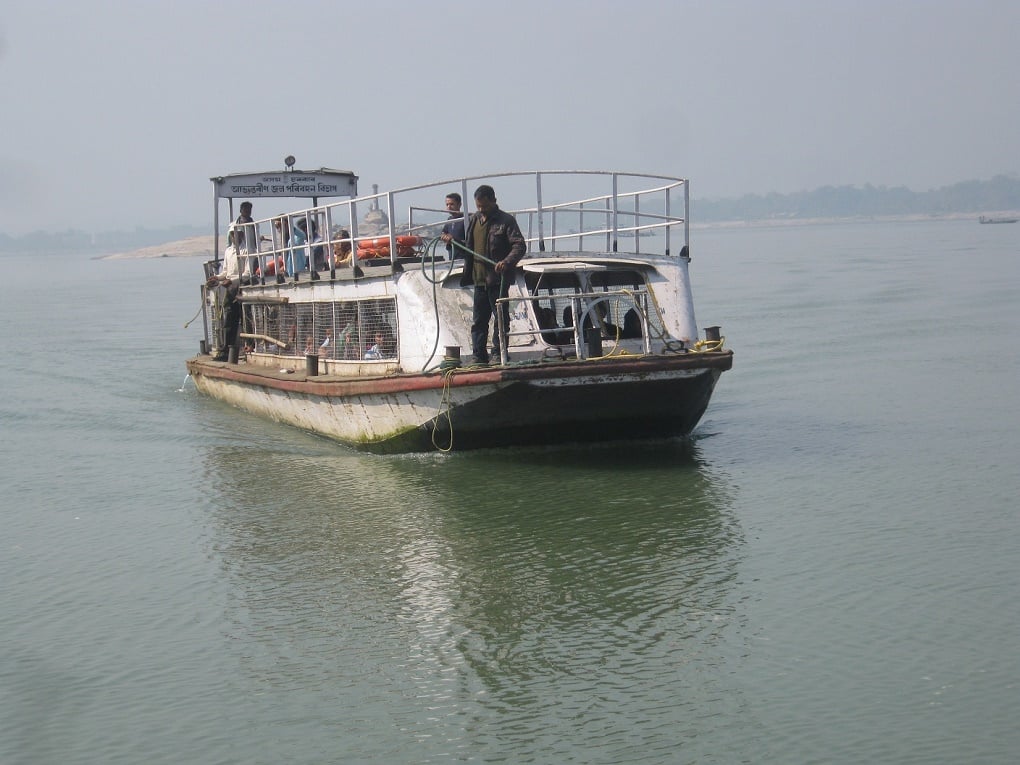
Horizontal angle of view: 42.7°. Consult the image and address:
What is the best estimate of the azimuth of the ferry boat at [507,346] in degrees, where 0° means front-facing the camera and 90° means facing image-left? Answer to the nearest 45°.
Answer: approximately 315°
